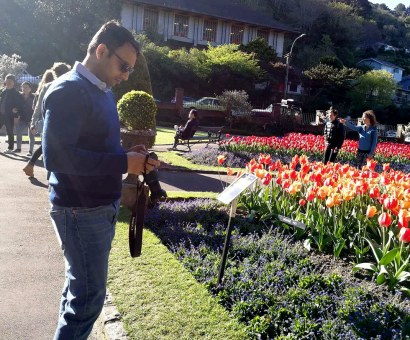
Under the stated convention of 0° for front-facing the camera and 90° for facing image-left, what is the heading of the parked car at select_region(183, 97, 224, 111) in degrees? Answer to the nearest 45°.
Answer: approximately 90°

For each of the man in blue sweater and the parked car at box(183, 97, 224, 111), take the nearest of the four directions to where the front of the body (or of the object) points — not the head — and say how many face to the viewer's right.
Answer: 1

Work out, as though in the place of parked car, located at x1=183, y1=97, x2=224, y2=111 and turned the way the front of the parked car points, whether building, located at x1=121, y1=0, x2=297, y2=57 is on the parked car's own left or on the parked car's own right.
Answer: on the parked car's own right

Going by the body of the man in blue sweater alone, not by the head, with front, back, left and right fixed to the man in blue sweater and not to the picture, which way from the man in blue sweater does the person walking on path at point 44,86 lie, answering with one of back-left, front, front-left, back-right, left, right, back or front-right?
left

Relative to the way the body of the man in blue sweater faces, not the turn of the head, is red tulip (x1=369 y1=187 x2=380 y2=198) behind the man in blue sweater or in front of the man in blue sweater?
in front

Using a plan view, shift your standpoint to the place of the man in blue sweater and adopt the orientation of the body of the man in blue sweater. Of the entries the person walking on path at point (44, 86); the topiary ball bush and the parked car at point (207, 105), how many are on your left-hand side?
3

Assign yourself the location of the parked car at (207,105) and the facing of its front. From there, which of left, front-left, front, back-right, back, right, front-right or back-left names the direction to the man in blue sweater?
left

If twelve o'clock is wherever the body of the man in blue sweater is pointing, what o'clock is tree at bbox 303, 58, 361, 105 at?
The tree is roughly at 10 o'clock from the man in blue sweater.

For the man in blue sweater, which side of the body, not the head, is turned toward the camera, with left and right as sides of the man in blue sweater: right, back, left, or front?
right

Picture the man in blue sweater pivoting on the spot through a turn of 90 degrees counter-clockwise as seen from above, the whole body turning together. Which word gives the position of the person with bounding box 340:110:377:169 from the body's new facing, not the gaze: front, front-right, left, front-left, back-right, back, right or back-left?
front-right

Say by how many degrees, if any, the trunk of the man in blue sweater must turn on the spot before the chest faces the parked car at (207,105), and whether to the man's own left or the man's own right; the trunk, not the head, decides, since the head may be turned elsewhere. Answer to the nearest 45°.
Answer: approximately 90° to the man's own left

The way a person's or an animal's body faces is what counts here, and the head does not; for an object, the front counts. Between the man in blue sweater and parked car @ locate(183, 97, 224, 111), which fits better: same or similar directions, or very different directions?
very different directions

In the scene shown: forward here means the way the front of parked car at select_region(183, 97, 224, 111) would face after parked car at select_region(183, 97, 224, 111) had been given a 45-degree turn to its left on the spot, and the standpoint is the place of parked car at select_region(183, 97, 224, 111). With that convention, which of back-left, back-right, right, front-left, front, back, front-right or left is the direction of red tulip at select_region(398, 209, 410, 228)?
front-left
